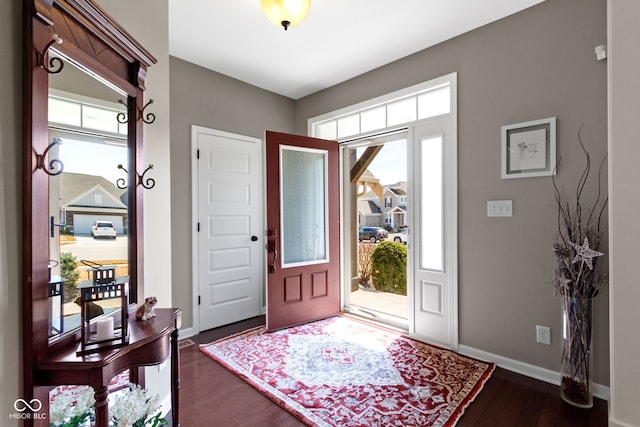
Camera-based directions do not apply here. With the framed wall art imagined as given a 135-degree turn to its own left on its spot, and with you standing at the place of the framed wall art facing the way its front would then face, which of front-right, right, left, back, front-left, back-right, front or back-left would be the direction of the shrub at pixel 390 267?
back-left

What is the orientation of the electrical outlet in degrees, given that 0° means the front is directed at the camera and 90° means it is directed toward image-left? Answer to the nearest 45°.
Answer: approximately 45°

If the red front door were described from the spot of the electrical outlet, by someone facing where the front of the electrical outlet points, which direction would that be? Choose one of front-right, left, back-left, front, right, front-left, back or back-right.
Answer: front-right

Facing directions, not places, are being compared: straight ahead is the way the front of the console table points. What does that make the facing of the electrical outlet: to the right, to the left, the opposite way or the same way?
the opposite way

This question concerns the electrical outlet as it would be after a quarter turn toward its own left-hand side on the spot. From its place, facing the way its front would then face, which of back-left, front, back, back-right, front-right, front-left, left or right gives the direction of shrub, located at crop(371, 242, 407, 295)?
back

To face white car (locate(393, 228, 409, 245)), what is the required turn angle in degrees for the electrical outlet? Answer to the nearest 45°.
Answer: approximately 90° to its right

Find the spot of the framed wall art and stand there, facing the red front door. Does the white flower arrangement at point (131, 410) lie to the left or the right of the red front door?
left

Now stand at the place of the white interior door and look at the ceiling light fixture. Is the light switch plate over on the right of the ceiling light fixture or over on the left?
left

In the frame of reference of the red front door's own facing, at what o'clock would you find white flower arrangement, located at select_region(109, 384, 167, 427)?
The white flower arrangement is roughly at 2 o'clock from the red front door.
